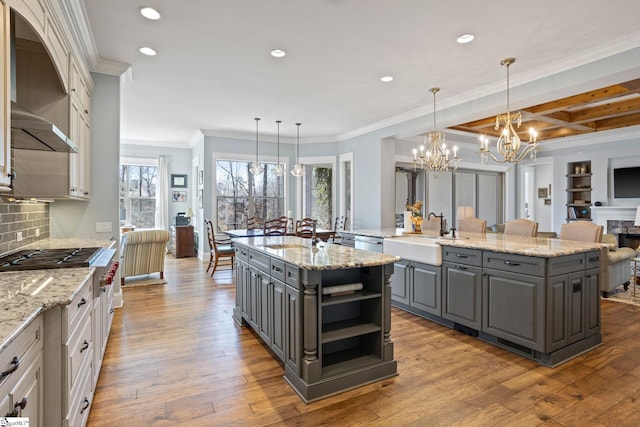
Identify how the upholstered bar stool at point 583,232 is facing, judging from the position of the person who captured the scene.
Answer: facing the viewer and to the left of the viewer

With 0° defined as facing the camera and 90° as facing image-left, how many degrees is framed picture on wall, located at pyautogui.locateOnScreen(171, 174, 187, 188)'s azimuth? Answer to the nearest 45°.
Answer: approximately 0°

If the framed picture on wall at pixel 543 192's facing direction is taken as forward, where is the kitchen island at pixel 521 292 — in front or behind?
in front

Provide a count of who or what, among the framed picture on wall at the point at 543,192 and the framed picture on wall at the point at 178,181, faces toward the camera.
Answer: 2

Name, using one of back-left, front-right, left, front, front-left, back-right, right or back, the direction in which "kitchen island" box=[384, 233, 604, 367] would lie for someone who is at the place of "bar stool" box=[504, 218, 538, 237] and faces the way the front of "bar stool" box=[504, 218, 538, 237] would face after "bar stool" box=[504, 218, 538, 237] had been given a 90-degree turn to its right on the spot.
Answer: back-left

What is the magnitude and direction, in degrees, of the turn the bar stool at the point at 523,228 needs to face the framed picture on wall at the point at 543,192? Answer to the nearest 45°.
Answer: approximately 135° to its right

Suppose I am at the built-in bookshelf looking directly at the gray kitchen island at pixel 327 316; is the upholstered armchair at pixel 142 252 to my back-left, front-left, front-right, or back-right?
front-right

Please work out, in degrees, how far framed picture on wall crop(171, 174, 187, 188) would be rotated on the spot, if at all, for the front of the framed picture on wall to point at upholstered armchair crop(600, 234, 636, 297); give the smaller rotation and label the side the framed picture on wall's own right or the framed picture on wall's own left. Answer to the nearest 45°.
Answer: approximately 45° to the framed picture on wall's own left

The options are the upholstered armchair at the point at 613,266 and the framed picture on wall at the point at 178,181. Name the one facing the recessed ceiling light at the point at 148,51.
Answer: the framed picture on wall

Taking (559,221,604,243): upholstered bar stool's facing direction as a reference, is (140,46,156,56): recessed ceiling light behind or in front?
in front

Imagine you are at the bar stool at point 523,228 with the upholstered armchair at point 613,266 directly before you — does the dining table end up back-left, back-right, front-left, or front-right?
back-left

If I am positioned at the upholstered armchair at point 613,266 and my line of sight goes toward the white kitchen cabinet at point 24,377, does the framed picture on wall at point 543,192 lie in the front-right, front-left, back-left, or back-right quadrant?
back-right

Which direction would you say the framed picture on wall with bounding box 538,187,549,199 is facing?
toward the camera
